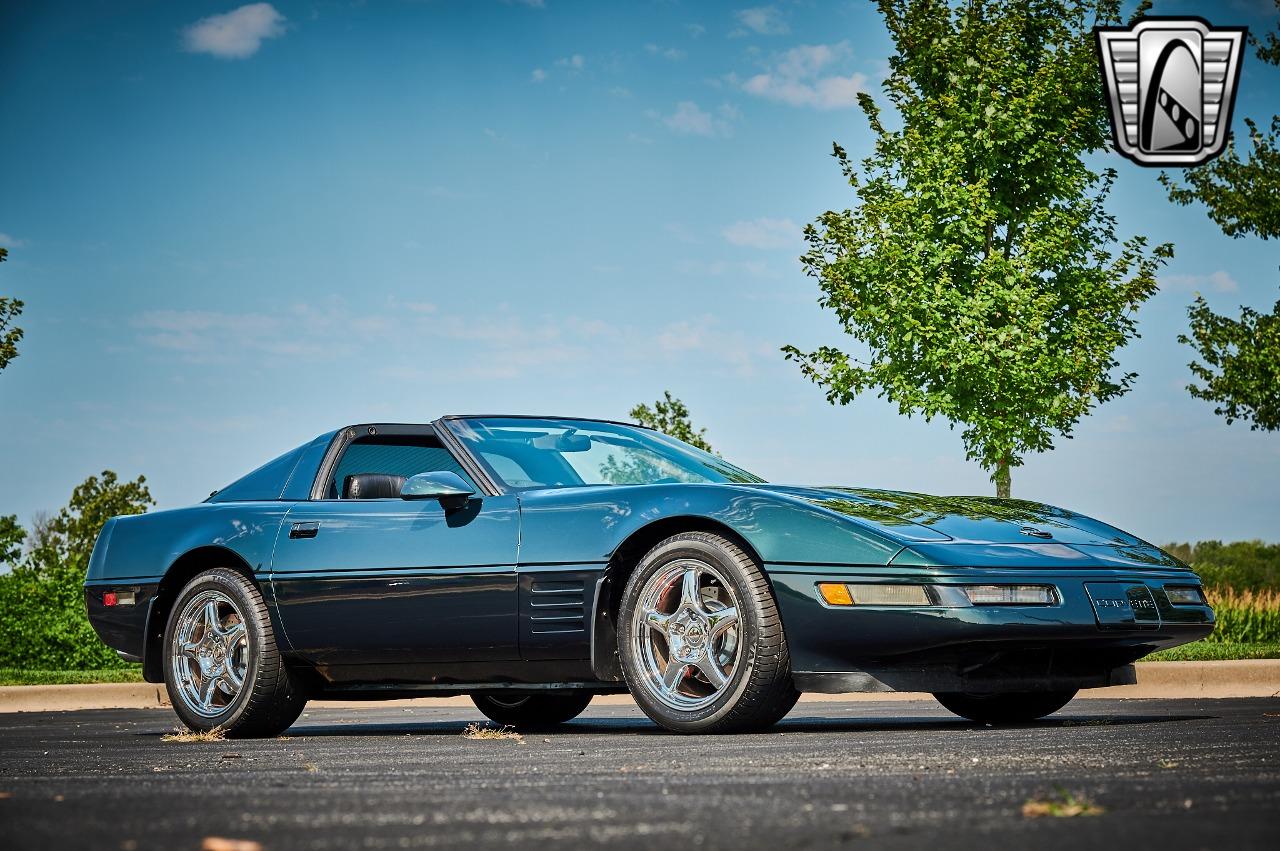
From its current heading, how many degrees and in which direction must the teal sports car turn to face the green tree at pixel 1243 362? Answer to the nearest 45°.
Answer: approximately 90° to its left

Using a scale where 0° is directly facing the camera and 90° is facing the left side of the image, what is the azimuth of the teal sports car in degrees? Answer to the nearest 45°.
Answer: approximately 315°

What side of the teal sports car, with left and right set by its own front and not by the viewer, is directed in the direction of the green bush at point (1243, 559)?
left

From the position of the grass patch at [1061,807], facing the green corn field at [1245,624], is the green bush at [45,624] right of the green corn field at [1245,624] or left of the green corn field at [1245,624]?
left

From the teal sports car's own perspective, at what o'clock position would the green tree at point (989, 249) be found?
The green tree is roughly at 8 o'clock from the teal sports car.

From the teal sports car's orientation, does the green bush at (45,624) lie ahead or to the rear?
to the rear

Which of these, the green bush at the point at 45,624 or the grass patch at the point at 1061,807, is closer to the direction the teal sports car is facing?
the grass patch
